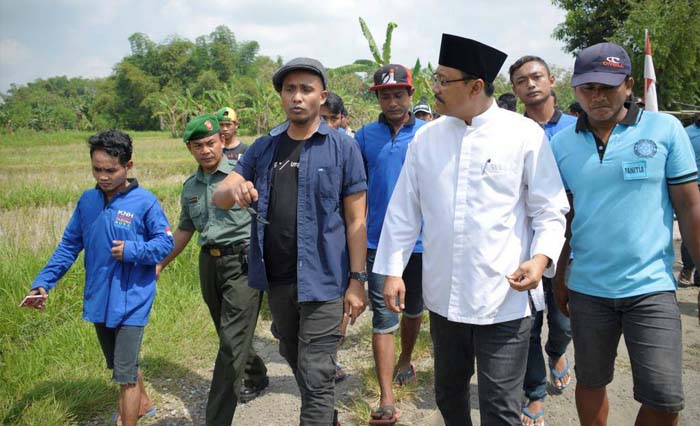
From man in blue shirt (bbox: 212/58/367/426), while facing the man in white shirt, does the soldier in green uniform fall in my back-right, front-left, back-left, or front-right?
back-left

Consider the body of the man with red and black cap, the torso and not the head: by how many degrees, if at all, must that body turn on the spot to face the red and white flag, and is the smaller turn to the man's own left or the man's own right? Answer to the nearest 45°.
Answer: approximately 135° to the man's own left

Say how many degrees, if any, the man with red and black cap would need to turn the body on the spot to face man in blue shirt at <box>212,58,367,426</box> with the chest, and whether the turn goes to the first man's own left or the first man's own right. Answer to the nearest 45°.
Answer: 0° — they already face them

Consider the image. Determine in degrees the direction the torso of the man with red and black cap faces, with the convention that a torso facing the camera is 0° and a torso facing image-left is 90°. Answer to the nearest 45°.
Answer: approximately 0°

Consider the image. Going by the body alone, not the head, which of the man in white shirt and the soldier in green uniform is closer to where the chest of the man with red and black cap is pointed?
the man in white shirt

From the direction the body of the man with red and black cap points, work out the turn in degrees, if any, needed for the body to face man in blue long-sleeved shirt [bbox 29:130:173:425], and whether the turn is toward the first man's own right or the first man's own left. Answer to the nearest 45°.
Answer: approximately 45° to the first man's own right

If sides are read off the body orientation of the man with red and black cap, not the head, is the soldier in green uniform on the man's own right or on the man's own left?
on the man's own right

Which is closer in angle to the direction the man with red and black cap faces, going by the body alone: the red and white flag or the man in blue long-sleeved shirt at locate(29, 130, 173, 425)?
the man in blue long-sleeved shirt

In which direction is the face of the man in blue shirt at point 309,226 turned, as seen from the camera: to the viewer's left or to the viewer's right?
to the viewer's left
